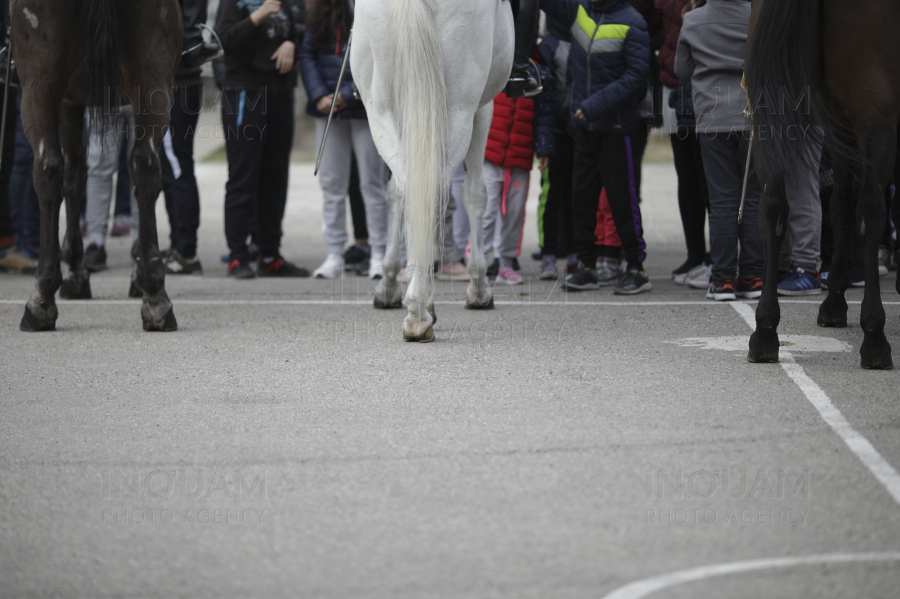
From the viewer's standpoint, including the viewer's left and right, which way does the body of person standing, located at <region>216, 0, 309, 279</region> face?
facing the viewer and to the right of the viewer

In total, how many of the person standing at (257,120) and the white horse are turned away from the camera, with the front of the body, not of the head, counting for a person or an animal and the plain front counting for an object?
1

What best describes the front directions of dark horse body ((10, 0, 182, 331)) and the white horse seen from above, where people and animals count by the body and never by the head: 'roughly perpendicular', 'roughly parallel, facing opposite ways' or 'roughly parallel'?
roughly parallel

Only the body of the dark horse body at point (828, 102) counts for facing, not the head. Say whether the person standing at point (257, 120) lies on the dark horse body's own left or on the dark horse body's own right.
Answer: on the dark horse body's own left

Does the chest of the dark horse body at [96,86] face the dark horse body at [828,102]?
no

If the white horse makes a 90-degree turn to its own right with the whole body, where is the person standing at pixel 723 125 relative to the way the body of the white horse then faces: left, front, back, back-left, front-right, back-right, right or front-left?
front-left

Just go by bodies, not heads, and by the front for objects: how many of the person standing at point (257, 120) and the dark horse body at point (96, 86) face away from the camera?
1

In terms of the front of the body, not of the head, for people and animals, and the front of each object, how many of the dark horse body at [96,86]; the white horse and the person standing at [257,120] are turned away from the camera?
2

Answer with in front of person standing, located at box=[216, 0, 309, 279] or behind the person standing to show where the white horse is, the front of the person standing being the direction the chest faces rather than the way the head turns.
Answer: in front

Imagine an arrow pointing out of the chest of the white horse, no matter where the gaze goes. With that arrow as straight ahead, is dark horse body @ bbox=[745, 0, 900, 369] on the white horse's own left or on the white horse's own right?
on the white horse's own right

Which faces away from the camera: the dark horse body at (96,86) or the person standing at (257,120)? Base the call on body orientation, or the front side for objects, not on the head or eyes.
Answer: the dark horse body

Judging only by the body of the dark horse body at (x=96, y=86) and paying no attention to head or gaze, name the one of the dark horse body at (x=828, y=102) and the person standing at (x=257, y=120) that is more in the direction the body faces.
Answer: the person standing

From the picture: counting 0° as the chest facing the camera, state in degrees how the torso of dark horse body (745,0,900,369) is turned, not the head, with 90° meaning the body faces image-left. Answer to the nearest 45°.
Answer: approximately 225°

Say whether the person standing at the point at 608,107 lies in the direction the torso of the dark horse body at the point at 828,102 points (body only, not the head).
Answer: no

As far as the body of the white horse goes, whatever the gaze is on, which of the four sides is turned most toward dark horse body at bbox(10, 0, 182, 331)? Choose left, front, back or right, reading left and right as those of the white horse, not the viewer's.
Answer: left

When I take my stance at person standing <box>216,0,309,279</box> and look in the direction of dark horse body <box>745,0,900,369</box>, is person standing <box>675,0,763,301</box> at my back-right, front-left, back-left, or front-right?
front-left

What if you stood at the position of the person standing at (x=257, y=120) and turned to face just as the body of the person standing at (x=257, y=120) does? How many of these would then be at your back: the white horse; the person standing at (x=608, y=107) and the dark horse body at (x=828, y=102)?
0

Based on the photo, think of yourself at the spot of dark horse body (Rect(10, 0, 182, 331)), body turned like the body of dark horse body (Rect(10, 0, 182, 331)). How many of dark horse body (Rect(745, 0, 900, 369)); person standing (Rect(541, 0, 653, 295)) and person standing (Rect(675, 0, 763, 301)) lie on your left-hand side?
0

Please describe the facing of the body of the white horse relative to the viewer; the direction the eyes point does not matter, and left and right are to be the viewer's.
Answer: facing away from the viewer

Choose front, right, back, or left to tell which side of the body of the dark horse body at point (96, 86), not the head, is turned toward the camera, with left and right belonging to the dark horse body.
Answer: back

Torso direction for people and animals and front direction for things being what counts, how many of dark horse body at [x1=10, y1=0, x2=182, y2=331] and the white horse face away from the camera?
2
